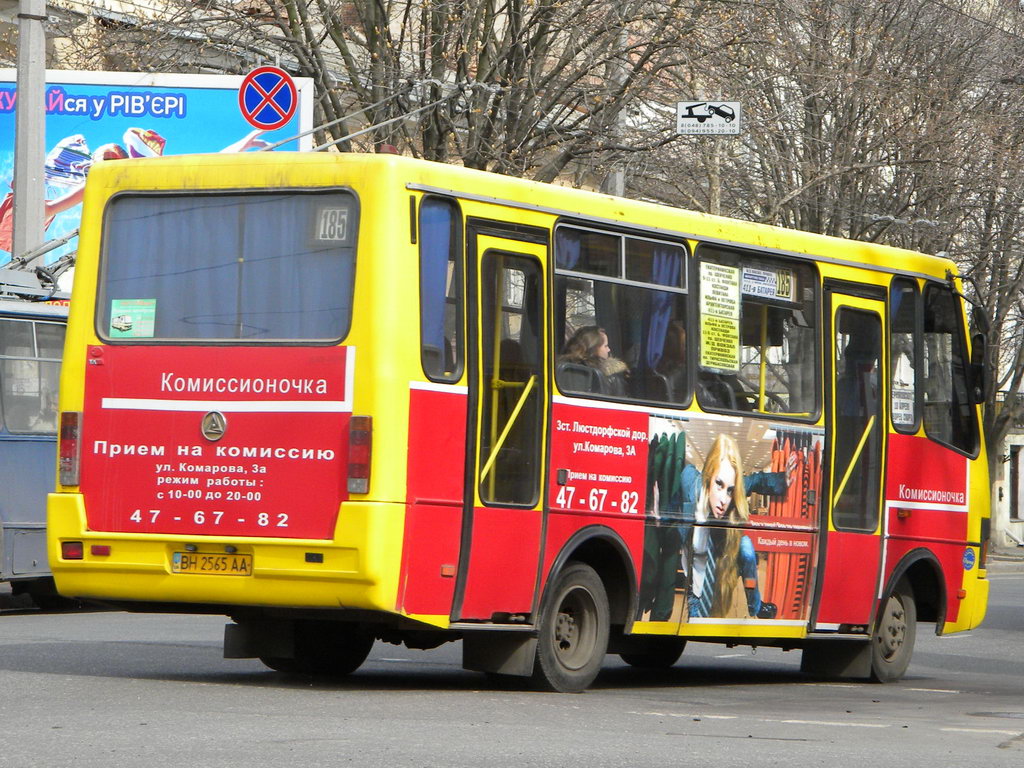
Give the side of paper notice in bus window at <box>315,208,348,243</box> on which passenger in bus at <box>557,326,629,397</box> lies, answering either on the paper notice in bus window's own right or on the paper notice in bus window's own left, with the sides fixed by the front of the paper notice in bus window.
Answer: on the paper notice in bus window's own left

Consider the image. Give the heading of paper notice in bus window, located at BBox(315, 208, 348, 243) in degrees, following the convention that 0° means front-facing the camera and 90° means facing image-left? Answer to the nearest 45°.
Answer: approximately 0°

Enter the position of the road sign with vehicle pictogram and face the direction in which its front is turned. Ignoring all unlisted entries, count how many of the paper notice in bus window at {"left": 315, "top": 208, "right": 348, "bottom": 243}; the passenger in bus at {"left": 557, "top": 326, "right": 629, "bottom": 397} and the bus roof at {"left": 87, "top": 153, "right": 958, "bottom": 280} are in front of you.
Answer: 3

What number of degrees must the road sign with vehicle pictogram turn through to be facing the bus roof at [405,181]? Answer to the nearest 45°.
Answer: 0° — it already faces it

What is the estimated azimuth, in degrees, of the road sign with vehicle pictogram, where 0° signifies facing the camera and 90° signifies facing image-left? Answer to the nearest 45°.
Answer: approximately 0°

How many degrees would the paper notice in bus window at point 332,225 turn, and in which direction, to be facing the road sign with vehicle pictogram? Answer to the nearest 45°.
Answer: approximately 180°

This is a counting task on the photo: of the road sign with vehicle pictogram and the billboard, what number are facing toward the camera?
2

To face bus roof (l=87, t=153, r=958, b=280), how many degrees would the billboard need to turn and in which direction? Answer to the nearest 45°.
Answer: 0° — it already faces it

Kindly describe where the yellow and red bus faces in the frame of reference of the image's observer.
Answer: facing away from the viewer and to the right of the viewer

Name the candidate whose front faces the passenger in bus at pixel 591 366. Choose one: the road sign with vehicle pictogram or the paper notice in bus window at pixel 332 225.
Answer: the road sign with vehicle pictogram
